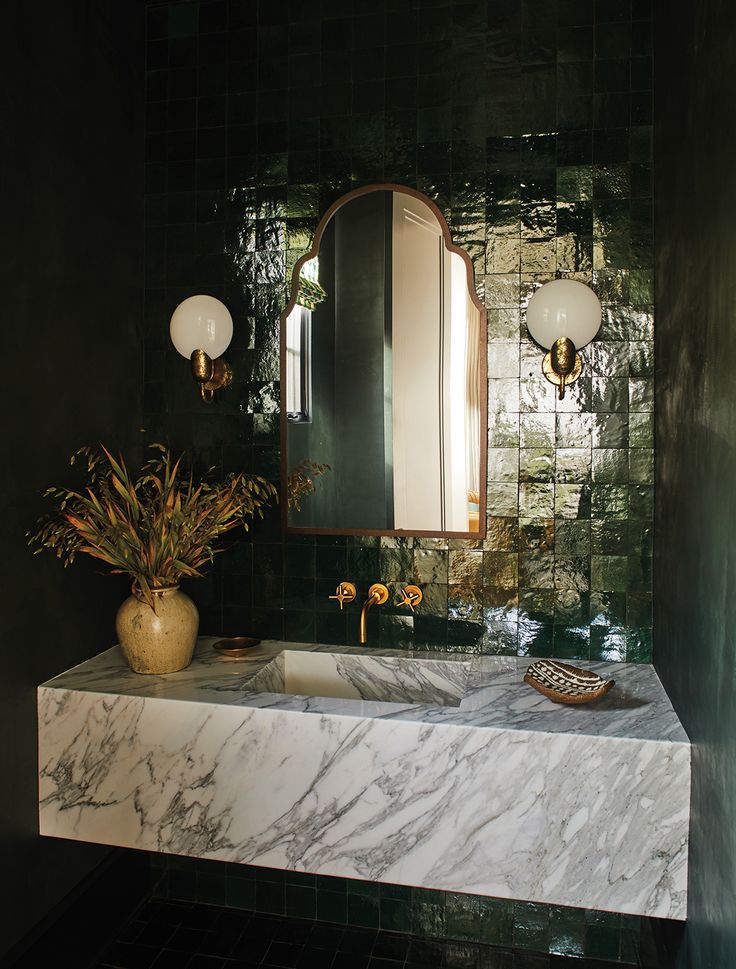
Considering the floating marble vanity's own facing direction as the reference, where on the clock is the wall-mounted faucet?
The wall-mounted faucet is roughly at 6 o'clock from the floating marble vanity.

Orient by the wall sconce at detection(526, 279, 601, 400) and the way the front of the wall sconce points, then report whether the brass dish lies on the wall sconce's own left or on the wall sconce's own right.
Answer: on the wall sconce's own right

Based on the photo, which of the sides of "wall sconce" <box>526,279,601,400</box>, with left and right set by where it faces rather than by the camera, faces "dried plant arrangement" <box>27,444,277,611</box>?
right

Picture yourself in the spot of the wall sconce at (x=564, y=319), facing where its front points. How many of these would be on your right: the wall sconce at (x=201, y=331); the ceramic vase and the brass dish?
3

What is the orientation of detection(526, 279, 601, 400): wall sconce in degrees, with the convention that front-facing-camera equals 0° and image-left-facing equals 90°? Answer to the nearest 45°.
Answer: approximately 0°

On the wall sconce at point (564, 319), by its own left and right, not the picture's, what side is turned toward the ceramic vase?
right

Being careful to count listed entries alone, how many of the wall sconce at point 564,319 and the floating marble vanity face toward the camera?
2
